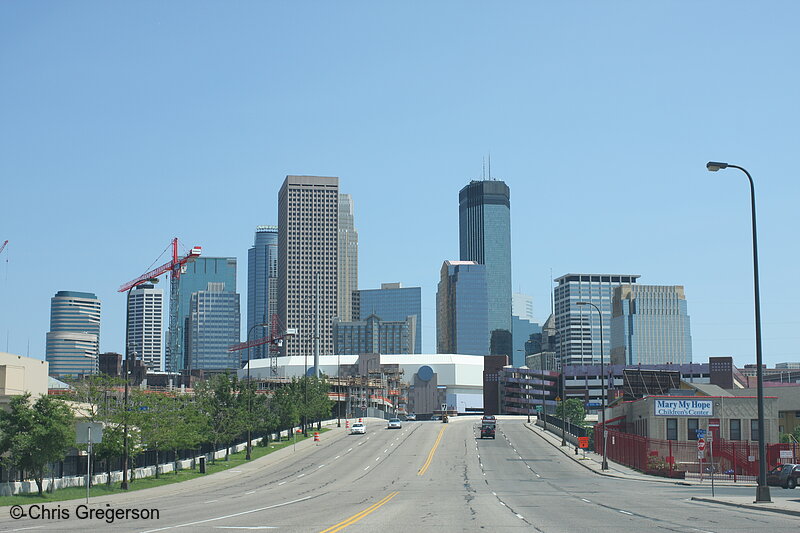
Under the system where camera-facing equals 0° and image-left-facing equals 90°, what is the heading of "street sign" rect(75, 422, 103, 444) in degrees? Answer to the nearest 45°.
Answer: approximately 180°

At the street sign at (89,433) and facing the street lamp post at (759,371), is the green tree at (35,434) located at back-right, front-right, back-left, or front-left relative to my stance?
back-left

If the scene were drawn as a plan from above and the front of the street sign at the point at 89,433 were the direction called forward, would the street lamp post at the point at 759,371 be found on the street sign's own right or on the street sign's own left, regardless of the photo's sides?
on the street sign's own right
